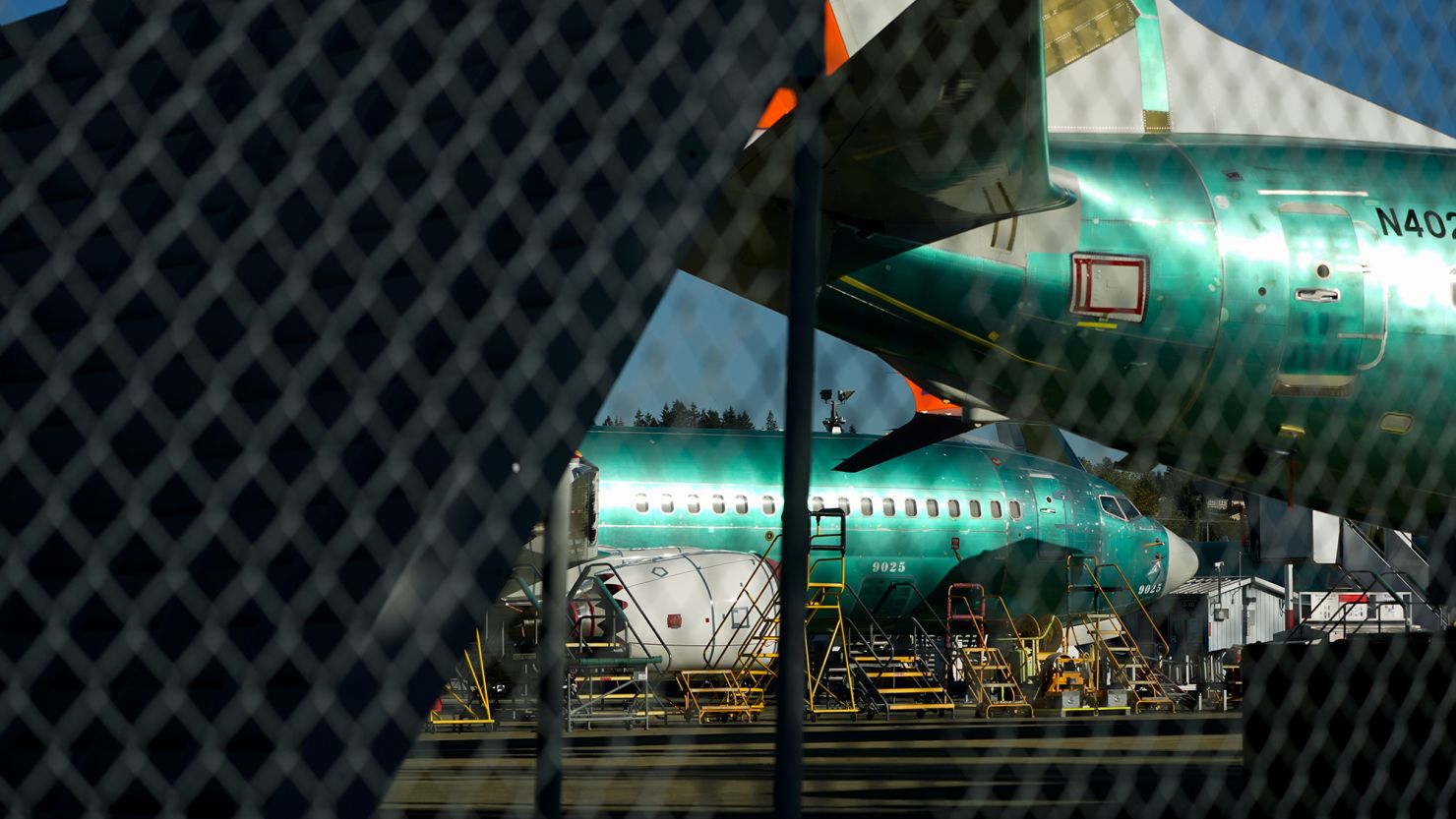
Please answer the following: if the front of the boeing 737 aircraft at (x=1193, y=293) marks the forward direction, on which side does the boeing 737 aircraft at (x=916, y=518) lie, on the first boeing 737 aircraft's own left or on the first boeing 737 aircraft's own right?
on the first boeing 737 aircraft's own left

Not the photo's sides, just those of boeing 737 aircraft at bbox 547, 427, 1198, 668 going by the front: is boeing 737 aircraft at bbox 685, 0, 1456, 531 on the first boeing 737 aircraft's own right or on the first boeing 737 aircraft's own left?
on the first boeing 737 aircraft's own right

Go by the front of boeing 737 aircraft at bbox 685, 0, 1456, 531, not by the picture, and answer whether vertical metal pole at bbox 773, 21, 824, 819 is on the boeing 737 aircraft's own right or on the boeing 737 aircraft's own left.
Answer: on the boeing 737 aircraft's own right

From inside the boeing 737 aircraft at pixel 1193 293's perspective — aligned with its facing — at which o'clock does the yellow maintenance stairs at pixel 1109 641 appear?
The yellow maintenance stairs is roughly at 9 o'clock from the boeing 737 aircraft.

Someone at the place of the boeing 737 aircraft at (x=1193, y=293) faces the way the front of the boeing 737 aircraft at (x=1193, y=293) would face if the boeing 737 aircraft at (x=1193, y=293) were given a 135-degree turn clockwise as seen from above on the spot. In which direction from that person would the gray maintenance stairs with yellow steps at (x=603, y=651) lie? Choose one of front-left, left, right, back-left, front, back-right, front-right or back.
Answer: right

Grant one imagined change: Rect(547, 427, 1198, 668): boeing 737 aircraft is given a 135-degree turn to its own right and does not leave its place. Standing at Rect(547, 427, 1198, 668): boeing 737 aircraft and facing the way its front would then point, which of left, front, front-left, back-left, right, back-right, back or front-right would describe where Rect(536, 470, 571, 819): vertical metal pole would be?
front-left

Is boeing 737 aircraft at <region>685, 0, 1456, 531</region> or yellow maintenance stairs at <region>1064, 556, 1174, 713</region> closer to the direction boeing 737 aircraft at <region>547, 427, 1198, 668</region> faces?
the yellow maintenance stairs

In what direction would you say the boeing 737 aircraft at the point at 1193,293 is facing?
to the viewer's right

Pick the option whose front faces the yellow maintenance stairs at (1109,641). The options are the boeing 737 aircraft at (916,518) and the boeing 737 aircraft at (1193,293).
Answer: the boeing 737 aircraft at (916,518)

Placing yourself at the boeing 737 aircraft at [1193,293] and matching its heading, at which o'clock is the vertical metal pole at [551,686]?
The vertical metal pole is roughly at 4 o'clock from the boeing 737 aircraft.

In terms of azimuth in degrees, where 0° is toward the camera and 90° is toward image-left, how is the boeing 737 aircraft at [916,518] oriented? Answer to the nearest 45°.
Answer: approximately 270°

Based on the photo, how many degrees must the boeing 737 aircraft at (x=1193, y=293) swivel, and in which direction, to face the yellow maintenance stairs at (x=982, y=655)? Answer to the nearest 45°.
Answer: approximately 90° to its left

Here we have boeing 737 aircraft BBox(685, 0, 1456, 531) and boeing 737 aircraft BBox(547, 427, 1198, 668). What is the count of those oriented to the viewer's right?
2
